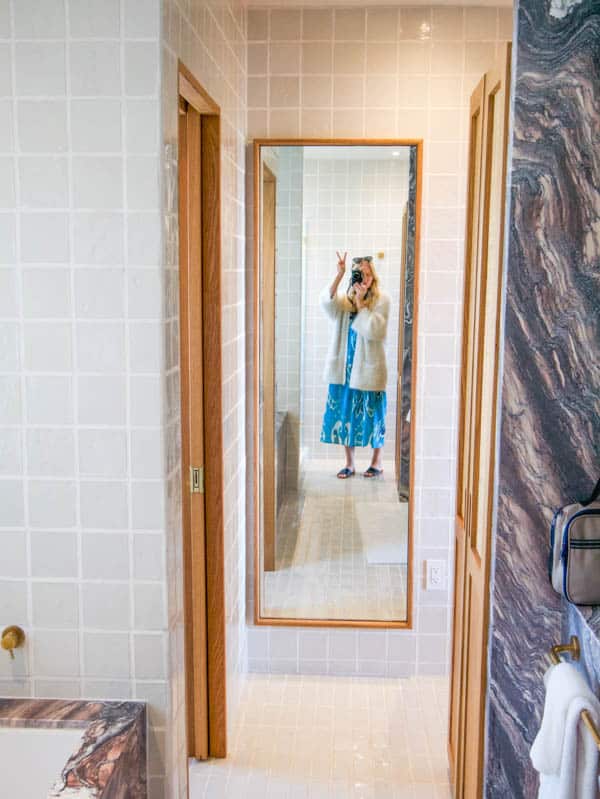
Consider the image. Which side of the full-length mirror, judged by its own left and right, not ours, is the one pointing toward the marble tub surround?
front

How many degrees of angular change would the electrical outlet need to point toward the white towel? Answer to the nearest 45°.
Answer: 0° — it already faces it

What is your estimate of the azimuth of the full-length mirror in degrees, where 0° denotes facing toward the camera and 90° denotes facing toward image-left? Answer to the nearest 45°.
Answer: approximately 0°

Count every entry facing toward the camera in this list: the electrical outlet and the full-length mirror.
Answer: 2

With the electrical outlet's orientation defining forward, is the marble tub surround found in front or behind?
in front

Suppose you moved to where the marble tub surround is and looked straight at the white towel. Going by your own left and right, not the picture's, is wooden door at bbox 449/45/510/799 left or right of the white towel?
left

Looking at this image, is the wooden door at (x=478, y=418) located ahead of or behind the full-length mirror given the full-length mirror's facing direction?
ahead

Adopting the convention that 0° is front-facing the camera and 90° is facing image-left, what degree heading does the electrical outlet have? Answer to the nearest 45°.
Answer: approximately 0°
